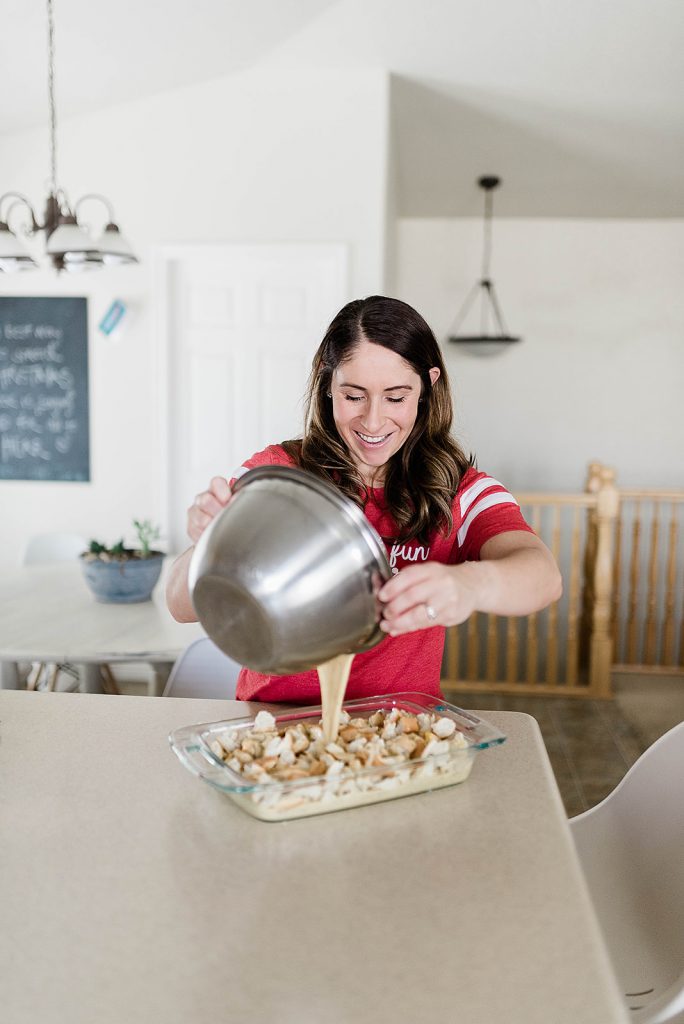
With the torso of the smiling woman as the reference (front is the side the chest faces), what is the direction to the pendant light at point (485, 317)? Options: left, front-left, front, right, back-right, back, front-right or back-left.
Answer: back

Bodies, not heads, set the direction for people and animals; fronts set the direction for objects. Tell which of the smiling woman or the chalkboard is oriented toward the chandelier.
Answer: the chalkboard

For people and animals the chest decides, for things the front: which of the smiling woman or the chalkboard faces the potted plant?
the chalkboard

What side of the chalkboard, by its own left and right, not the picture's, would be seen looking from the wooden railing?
left

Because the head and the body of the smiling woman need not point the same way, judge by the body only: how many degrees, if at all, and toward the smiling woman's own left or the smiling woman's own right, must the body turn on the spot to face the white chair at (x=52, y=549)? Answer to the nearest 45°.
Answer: approximately 135° to the smiling woman's own right

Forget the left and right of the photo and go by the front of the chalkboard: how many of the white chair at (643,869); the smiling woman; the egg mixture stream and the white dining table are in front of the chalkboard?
4

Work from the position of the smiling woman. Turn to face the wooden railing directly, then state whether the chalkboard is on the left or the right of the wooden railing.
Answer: left

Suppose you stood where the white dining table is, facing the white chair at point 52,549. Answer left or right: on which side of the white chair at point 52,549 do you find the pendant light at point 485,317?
right

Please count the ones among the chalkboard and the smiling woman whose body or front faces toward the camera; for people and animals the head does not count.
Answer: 2

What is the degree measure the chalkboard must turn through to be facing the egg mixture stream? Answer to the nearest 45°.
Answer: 0° — it already faces it

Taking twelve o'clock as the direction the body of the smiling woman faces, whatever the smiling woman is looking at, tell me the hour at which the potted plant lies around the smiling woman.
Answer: The potted plant is roughly at 5 o'clock from the smiling woman.

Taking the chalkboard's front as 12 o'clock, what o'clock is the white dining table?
The white dining table is roughly at 12 o'clock from the chalkboard.
